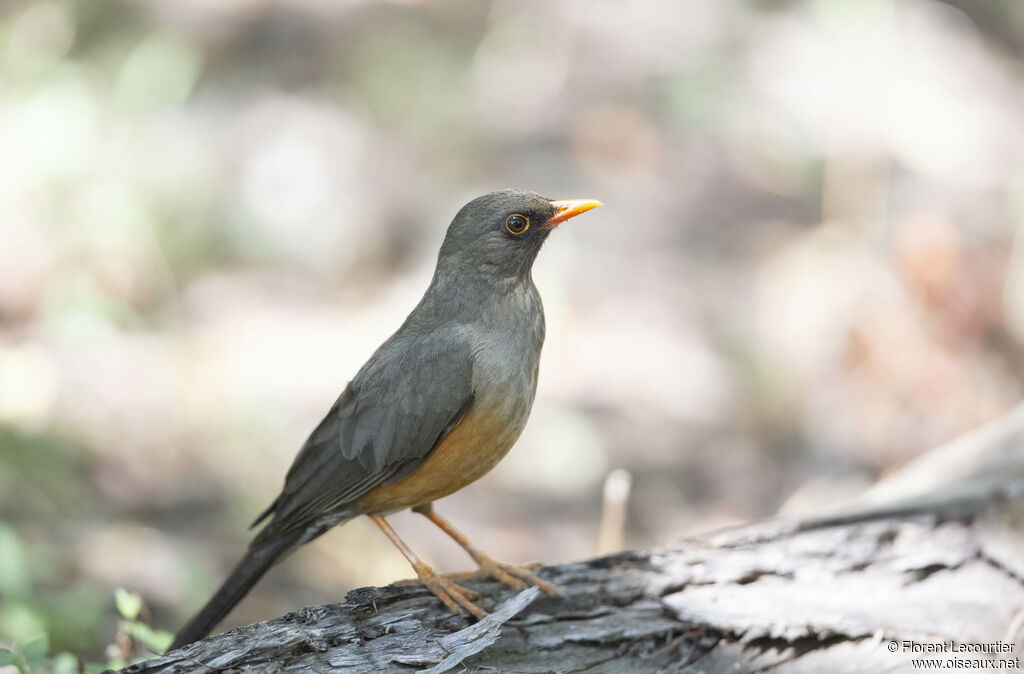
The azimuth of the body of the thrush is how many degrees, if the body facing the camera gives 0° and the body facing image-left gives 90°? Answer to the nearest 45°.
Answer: approximately 270°

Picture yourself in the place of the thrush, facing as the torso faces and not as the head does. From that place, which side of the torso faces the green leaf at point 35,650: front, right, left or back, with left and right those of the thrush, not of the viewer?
back
